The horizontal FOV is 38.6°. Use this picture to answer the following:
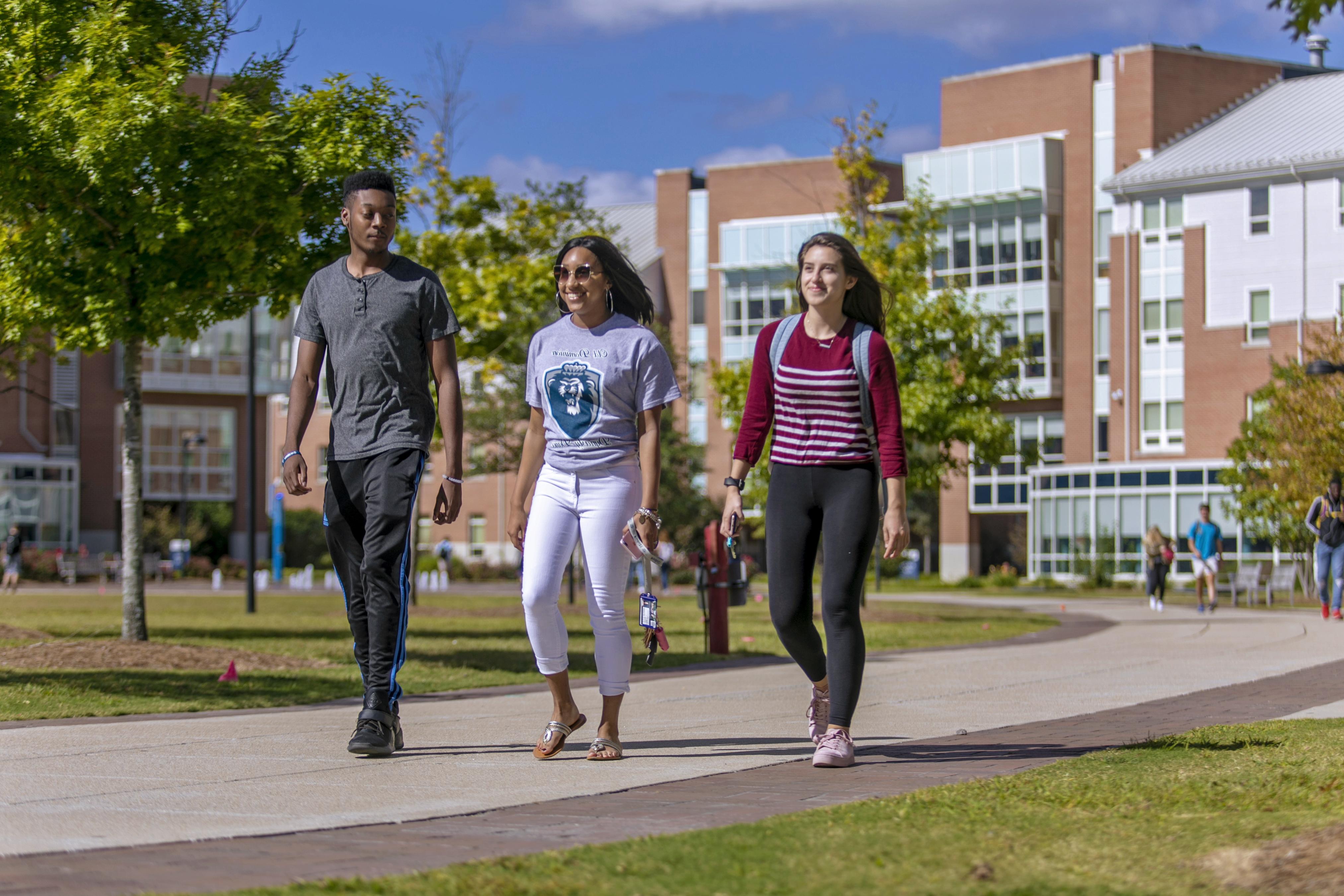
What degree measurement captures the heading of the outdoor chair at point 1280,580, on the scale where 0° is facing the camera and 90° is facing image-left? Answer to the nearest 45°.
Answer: approximately 45°

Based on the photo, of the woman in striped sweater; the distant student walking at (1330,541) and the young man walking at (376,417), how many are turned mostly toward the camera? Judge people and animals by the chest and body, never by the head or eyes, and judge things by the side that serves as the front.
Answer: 3

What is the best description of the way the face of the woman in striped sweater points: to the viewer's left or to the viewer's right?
to the viewer's left

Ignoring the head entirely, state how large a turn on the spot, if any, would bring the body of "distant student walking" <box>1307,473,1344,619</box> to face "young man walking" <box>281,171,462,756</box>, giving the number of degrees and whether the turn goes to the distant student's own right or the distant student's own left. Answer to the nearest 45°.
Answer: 0° — they already face them

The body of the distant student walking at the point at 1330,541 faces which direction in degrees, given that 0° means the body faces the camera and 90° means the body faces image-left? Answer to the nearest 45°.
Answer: approximately 0°

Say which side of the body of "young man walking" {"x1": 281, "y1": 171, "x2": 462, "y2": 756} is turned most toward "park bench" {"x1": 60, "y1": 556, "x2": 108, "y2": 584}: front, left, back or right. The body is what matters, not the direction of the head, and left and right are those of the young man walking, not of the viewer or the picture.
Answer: back
